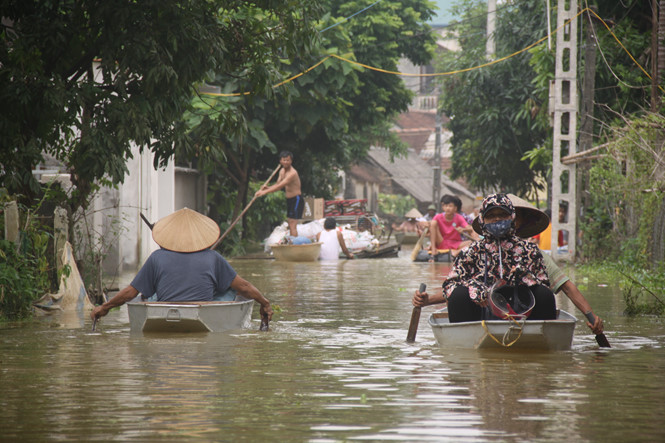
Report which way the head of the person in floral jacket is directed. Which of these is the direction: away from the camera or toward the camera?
toward the camera

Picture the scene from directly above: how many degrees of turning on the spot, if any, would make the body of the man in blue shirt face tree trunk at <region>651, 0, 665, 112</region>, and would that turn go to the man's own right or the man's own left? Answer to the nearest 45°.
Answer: approximately 45° to the man's own right

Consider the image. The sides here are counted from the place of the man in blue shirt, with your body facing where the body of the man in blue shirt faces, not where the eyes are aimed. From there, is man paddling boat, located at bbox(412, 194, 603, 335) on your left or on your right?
on your right

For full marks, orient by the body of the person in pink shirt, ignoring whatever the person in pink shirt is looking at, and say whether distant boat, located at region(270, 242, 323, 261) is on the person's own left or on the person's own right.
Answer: on the person's own right

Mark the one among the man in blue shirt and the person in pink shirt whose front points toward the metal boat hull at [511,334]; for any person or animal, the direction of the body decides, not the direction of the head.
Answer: the person in pink shirt

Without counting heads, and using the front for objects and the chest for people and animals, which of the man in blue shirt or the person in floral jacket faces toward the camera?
the person in floral jacket

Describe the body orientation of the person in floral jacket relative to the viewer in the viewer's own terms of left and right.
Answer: facing the viewer

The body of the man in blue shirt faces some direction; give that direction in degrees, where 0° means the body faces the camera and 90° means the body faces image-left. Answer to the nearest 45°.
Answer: approximately 180°

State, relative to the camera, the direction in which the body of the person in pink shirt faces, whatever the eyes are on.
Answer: toward the camera

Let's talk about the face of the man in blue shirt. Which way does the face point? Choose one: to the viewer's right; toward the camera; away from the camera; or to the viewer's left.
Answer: away from the camera

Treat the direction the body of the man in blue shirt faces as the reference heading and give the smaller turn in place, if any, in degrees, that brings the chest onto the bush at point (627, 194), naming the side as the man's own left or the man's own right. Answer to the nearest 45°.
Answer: approximately 45° to the man's own right

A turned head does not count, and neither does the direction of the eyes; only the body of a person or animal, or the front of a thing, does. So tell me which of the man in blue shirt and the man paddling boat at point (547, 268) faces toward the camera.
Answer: the man paddling boat

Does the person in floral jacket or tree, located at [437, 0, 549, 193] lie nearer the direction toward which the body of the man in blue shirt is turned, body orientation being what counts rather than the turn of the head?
the tree

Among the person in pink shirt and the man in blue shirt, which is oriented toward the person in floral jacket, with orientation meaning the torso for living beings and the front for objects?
the person in pink shirt

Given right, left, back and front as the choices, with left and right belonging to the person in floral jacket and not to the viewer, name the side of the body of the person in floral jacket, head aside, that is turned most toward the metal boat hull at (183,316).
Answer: right

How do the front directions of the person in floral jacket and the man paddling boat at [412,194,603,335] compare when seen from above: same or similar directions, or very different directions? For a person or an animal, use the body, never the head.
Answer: same or similar directions
